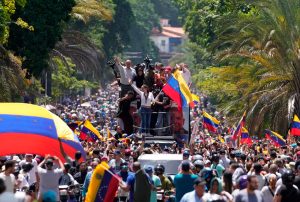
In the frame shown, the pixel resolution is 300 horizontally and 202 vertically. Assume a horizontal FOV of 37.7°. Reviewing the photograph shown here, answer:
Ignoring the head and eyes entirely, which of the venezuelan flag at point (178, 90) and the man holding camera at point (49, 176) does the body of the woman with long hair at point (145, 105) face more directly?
the man holding camera

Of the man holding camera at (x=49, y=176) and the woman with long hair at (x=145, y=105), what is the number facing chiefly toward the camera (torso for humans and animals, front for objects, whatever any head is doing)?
1

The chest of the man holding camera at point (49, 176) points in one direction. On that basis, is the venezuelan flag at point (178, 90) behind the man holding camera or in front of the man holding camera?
in front

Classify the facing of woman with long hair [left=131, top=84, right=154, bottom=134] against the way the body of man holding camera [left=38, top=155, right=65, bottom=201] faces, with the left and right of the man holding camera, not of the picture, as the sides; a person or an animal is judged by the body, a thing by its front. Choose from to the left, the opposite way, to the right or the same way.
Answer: the opposite way

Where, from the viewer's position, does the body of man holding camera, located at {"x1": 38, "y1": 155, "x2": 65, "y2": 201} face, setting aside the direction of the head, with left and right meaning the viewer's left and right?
facing away from the viewer

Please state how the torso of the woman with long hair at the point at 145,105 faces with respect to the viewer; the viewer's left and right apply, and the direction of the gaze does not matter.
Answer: facing the viewer

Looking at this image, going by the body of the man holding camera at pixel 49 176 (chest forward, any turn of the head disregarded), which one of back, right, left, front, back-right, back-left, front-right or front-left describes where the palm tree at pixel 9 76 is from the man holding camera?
front

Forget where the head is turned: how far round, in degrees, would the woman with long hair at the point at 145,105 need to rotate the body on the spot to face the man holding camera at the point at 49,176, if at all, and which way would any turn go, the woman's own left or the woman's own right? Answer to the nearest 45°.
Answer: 0° — they already face them
